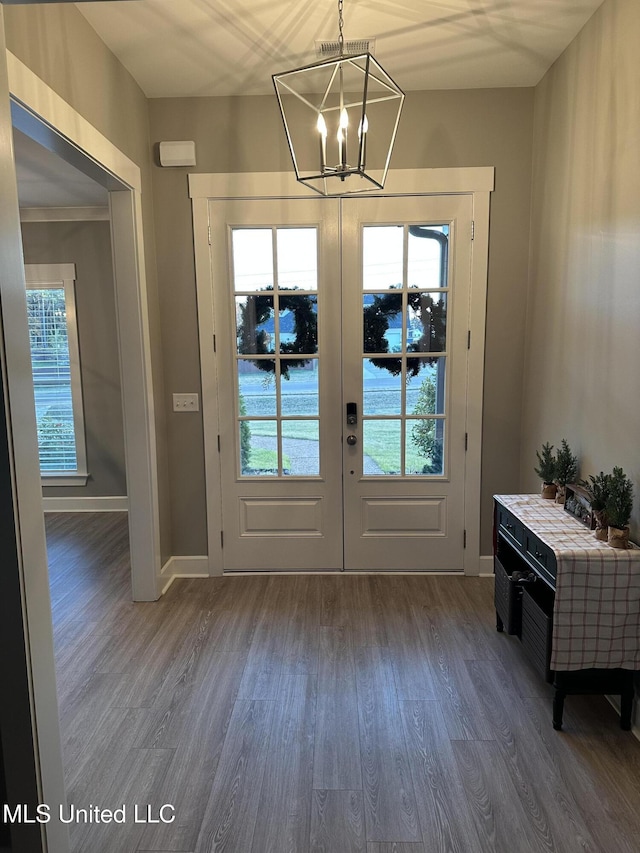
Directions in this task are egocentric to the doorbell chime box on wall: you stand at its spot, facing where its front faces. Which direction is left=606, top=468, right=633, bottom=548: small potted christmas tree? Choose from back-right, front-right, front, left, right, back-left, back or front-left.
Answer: front-left

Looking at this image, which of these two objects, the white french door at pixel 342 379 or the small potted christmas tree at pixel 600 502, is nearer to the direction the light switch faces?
the small potted christmas tree

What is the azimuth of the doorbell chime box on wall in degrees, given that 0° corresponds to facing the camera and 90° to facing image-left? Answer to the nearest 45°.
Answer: approximately 0°

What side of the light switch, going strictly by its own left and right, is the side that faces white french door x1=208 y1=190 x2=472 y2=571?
left

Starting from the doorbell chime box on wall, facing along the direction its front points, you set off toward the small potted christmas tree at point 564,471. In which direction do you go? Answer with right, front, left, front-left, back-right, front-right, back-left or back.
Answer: front-left

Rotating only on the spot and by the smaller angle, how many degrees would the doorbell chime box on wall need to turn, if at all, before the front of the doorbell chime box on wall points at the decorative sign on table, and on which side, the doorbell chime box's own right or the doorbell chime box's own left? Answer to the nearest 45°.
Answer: approximately 45° to the doorbell chime box's own left

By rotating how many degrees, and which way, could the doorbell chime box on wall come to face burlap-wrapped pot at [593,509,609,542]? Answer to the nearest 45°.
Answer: approximately 45° to its left

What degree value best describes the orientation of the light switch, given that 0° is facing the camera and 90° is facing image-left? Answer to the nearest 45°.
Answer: approximately 0°
